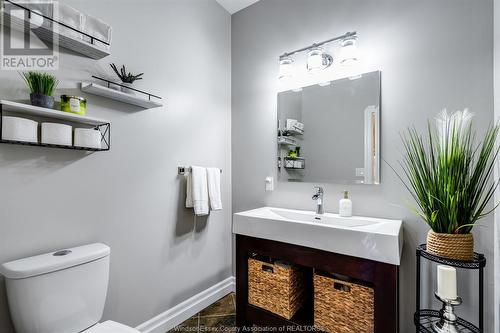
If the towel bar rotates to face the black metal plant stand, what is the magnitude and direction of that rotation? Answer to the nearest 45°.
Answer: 0° — it already faces it

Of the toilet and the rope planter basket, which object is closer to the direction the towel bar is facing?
the rope planter basket

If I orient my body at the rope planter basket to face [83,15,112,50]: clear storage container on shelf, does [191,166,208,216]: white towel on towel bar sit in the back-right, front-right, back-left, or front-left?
front-right

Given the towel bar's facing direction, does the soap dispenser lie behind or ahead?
ahead

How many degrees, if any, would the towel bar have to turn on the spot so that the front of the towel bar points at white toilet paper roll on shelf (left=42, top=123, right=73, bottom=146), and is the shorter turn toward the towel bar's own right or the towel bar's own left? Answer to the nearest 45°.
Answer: approximately 90° to the towel bar's own right

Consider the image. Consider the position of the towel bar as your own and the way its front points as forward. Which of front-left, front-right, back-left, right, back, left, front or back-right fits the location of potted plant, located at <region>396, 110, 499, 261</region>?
front

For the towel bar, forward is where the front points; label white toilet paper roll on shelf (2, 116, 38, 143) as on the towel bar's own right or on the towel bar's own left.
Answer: on the towel bar's own right

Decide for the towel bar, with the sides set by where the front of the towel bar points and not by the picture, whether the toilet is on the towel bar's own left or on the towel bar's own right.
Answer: on the towel bar's own right

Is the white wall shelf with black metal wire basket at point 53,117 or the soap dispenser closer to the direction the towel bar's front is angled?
the soap dispenser

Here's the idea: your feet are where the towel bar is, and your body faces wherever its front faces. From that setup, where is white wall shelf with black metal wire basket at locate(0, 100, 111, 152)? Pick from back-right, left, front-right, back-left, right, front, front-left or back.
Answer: right

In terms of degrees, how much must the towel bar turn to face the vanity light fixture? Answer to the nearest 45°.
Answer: approximately 45° to its left

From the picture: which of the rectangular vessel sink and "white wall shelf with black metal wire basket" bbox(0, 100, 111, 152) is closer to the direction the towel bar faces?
the rectangular vessel sink

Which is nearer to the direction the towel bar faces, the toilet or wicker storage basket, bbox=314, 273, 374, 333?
the wicker storage basket

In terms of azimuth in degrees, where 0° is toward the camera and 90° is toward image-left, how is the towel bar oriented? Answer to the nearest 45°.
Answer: approximately 315°

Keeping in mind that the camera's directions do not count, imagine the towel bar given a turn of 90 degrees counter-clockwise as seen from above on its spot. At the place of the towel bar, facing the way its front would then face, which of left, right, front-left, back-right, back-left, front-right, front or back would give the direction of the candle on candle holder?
right

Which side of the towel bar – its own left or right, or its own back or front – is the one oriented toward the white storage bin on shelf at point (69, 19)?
right

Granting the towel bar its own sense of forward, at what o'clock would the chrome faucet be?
The chrome faucet is roughly at 11 o'clock from the towel bar.
